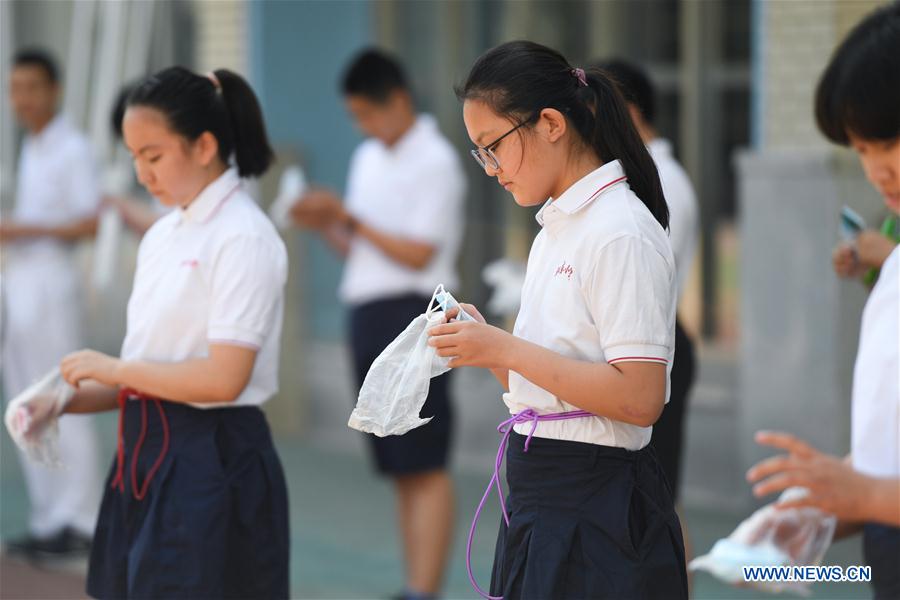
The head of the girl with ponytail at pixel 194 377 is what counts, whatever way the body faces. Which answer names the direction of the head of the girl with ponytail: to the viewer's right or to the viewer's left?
to the viewer's left

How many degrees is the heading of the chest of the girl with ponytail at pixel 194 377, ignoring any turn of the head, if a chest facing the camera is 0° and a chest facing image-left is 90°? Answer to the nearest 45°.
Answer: approximately 45°

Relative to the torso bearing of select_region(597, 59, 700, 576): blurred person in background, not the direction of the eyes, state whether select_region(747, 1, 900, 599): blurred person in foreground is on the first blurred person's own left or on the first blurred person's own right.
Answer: on the first blurred person's own left

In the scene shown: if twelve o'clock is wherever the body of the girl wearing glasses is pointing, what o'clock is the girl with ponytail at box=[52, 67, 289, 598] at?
The girl with ponytail is roughly at 1 o'clock from the girl wearing glasses.

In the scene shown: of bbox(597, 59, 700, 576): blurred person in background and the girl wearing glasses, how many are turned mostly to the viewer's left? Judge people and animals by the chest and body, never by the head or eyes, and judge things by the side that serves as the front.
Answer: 2

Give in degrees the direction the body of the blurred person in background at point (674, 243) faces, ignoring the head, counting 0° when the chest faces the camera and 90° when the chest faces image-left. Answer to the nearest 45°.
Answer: approximately 90°

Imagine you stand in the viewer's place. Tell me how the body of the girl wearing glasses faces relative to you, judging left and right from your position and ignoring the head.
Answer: facing to the left of the viewer

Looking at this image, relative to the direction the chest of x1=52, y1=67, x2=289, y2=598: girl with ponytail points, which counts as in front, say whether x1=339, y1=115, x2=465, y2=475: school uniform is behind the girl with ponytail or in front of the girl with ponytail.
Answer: behind

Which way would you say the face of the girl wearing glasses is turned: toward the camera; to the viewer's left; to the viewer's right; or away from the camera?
to the viewer's left
